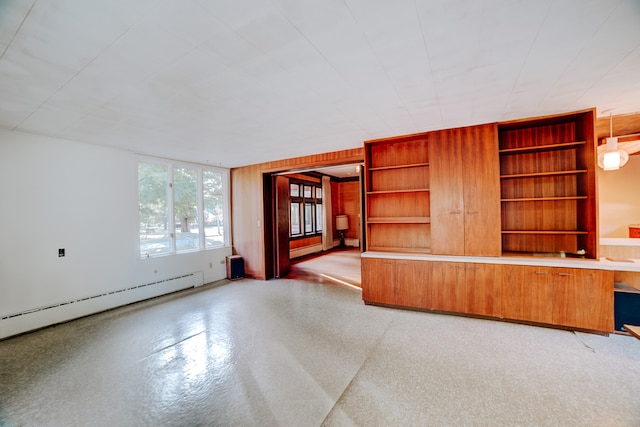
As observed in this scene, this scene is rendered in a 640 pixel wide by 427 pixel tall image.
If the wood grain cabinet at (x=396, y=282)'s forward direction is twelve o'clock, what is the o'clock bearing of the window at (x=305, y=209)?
The window is roughly at 5 o'clock from the wood grain cabinet.

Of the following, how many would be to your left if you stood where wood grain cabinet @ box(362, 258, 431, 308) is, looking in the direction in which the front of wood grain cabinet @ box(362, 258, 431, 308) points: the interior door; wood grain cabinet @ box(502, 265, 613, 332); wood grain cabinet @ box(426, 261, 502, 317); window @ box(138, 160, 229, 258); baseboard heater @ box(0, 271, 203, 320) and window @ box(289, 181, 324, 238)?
2

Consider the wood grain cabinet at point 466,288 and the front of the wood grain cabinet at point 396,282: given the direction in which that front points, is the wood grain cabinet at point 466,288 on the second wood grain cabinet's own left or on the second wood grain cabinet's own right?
on the second wood grain cabinet's own left

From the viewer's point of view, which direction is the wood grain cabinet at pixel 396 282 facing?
toward the camera

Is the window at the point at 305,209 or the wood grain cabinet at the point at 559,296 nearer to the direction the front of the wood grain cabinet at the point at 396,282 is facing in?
the wood grain cabinet

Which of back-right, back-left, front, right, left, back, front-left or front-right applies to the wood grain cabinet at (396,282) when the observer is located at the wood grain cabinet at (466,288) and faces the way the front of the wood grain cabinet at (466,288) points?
right

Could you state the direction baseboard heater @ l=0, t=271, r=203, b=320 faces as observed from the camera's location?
facing the viewer and to the right of the viewer

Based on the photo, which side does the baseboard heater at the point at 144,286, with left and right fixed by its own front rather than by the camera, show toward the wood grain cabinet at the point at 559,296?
front

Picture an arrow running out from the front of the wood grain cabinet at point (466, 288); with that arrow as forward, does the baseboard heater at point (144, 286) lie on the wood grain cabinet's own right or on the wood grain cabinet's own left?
on the wood grain cabinet's own right

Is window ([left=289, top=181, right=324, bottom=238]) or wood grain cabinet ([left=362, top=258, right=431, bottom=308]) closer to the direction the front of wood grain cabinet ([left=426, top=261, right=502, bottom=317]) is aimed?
the wood grain cabinet

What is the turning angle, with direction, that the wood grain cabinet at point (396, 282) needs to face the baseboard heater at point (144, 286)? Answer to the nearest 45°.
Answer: approximately 90° to its right

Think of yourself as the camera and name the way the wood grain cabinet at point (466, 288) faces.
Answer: facing the viewer

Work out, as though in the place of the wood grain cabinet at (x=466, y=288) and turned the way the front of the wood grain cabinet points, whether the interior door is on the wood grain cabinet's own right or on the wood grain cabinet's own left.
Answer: on the wood grain cabinet's own right

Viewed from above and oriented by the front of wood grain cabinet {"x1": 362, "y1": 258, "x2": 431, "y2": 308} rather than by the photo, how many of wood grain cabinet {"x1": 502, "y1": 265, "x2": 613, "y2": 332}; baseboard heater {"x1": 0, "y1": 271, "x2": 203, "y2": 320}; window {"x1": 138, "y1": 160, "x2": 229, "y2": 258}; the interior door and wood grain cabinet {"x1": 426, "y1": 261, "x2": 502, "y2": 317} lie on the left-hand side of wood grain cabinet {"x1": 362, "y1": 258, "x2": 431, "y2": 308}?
2

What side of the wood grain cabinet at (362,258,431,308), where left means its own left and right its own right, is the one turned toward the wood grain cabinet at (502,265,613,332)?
left

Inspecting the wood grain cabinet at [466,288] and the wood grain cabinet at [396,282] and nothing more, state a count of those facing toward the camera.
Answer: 2
